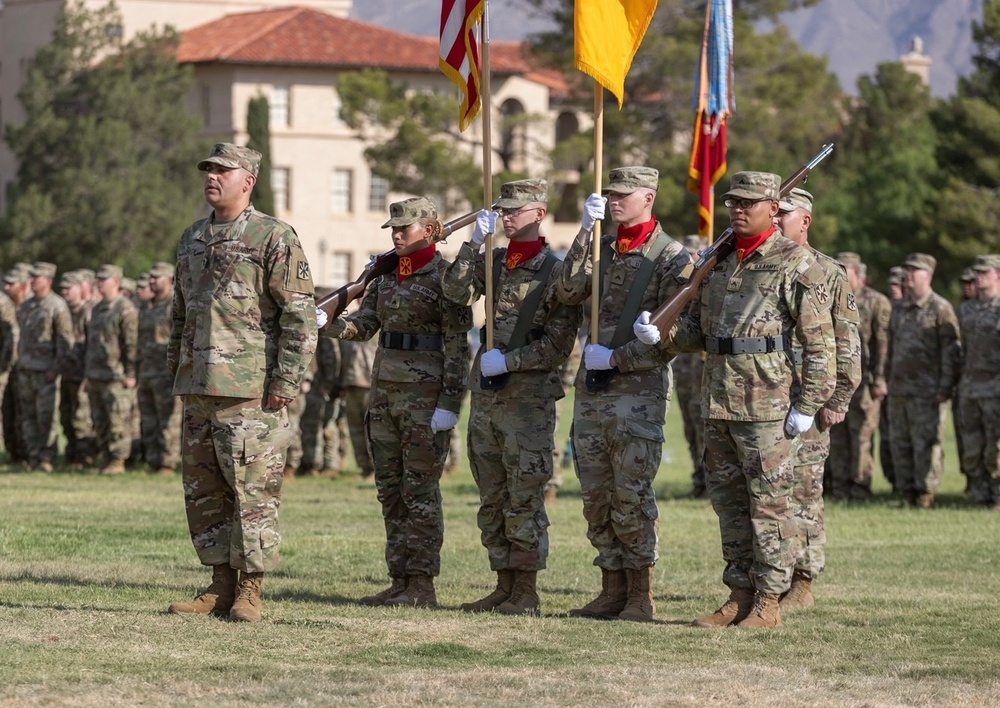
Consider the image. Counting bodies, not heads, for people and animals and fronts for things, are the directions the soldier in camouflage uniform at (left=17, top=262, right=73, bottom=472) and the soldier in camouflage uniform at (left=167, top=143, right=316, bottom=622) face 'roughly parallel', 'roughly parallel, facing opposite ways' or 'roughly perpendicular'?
roughly parallel

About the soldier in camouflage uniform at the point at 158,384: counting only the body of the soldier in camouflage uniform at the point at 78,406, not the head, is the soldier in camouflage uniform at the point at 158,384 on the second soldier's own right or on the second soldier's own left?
on the second soldier's own left

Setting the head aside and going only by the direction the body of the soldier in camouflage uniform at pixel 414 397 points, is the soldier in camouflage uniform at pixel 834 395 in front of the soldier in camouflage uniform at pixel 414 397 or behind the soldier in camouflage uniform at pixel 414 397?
behind

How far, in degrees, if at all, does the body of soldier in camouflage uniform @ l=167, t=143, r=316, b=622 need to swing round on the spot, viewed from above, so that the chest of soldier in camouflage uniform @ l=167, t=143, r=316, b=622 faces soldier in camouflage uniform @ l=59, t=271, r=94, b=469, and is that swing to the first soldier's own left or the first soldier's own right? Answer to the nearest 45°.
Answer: approximately 135° to the first soldier's own right

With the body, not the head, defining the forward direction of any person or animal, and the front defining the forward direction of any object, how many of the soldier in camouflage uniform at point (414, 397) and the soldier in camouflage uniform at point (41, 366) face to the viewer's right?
0

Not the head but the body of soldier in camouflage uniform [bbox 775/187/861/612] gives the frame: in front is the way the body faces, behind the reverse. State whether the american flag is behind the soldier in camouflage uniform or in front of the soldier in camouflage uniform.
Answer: in front

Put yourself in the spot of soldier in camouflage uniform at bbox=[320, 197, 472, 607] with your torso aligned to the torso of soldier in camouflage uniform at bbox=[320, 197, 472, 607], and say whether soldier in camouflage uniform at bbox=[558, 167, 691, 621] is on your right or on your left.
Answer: on your left

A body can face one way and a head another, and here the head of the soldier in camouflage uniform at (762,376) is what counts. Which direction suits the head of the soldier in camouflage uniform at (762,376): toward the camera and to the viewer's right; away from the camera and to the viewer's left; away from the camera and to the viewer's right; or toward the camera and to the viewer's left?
toward the camera and to the viewer's left

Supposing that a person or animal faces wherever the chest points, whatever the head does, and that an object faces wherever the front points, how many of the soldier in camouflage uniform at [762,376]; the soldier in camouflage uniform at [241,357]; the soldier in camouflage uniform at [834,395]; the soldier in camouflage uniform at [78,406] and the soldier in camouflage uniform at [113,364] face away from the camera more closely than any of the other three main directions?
0

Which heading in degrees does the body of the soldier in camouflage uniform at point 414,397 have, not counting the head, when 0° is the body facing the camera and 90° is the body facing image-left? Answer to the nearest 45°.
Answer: approximately 45°

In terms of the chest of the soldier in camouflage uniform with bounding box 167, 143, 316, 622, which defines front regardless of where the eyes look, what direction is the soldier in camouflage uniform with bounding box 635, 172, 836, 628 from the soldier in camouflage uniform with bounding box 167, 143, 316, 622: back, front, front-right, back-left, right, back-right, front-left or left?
back-left

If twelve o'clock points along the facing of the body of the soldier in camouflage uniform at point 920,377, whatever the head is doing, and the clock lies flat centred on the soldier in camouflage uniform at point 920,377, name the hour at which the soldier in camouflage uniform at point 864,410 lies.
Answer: the soldier in camouflage uniform at point 864,410 is roughly at 2 o'clock from the soldier in camouflage uniform at point 920,377.

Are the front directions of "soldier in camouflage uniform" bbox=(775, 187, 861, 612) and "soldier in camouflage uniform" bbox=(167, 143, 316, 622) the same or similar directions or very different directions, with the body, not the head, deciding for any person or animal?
same or similar directions

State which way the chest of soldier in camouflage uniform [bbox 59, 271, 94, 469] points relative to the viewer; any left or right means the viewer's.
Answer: facing the viewer and to the left of the viewer

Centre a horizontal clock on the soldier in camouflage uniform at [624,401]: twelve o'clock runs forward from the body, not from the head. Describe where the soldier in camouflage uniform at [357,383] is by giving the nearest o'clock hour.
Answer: the soldier in camouflage uniform at [357,383] is roughly at 4 o'clock from the soldier in camouflage uniform at [624,401].
